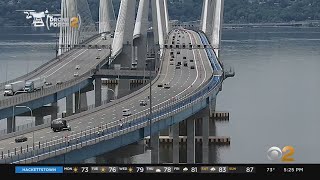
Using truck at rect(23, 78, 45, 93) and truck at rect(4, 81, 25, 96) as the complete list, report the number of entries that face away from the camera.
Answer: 0

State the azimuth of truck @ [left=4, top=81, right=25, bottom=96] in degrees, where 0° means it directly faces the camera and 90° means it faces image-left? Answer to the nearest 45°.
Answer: approximately 45°

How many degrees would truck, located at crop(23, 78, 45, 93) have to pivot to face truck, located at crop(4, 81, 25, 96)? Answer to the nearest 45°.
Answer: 0° — it already faces it

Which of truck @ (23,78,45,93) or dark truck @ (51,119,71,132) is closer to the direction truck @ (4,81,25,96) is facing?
the dark truck

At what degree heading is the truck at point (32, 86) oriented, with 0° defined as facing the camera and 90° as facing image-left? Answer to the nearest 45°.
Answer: approximately 45°

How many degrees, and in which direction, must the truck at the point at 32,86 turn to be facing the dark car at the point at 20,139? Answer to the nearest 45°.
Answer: approximately 45° to its left

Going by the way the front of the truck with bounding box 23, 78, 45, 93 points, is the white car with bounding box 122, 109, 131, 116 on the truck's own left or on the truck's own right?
on the truck's own left

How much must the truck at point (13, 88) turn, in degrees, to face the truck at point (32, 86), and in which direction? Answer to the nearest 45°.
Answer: approximately 180°

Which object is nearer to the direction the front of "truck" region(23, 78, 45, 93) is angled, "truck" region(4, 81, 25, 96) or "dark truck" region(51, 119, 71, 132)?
the "truck" region(4, 81, 25, 96)

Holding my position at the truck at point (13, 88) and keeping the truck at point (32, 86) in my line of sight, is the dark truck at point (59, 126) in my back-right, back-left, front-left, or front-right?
back-right

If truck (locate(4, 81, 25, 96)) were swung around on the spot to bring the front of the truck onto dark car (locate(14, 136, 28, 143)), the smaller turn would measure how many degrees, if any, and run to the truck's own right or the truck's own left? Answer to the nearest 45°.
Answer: approximately 45° to the truck's own left

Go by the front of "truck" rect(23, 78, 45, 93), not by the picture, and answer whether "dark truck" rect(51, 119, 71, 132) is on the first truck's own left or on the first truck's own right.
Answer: on the first truck's own left

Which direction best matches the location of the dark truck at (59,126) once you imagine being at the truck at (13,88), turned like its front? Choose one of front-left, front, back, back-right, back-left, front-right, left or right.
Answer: front-left
